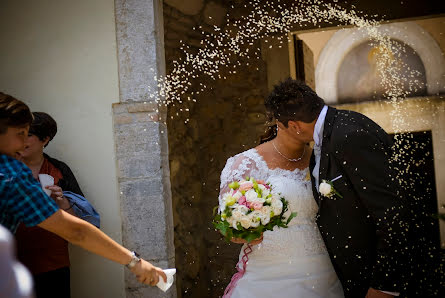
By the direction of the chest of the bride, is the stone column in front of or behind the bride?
behind

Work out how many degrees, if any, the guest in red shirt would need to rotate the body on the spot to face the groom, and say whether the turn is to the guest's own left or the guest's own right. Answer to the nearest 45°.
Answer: approximately 90° to the guest's own left

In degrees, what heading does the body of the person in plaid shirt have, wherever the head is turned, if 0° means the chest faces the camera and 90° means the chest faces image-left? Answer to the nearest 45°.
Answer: approximately 270°

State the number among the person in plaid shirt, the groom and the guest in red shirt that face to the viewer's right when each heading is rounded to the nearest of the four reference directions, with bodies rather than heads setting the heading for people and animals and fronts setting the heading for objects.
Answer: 1

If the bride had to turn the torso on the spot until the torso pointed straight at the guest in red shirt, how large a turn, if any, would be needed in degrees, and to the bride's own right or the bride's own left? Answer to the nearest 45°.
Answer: approximately 135° to the bride's own right

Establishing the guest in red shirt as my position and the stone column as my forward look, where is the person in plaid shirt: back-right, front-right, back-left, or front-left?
back-right

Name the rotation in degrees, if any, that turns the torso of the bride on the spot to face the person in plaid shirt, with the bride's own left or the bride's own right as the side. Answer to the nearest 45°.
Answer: approximately 90° to the bride's own right

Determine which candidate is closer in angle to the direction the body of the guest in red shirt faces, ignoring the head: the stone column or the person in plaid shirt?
the person in plaid shirt

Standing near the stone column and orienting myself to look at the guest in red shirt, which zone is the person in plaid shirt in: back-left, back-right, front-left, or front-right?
front-left

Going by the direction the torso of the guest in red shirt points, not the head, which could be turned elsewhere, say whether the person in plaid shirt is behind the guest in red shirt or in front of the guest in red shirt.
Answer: in front

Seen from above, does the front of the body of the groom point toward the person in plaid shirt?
yes

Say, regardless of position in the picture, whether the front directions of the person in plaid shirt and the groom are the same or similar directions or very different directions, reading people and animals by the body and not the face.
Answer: very different directions
